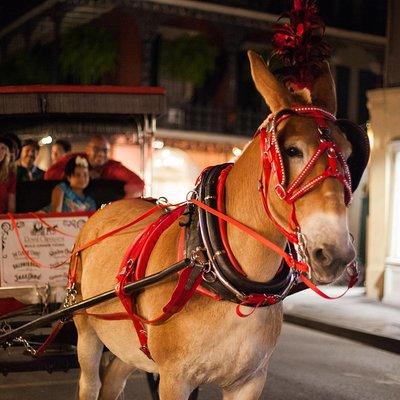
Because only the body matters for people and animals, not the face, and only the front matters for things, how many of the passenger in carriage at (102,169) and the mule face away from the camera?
0

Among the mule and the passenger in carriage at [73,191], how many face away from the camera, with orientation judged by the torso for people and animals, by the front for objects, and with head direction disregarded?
0

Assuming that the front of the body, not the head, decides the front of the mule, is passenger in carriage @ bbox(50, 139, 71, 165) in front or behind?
behind

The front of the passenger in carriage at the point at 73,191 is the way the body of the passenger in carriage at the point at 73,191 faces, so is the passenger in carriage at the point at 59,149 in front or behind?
behind

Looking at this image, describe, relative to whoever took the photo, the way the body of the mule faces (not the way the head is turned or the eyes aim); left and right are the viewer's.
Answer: facing the viewer and to the right of the viewer

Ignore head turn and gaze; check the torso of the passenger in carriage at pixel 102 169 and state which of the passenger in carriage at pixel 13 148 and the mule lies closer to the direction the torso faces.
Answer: the mule

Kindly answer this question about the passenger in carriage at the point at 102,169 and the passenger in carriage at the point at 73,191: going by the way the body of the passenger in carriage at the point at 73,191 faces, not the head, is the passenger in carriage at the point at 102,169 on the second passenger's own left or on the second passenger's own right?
on the second passenger's own left

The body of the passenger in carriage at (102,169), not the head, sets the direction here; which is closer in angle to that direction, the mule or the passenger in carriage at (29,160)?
the mule

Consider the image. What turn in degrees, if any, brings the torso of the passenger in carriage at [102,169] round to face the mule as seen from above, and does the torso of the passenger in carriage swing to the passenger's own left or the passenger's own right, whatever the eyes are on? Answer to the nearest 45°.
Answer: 0° — they already face it

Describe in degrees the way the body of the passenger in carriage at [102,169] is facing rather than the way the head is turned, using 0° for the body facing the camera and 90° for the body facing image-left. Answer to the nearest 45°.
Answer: approximately 0°
